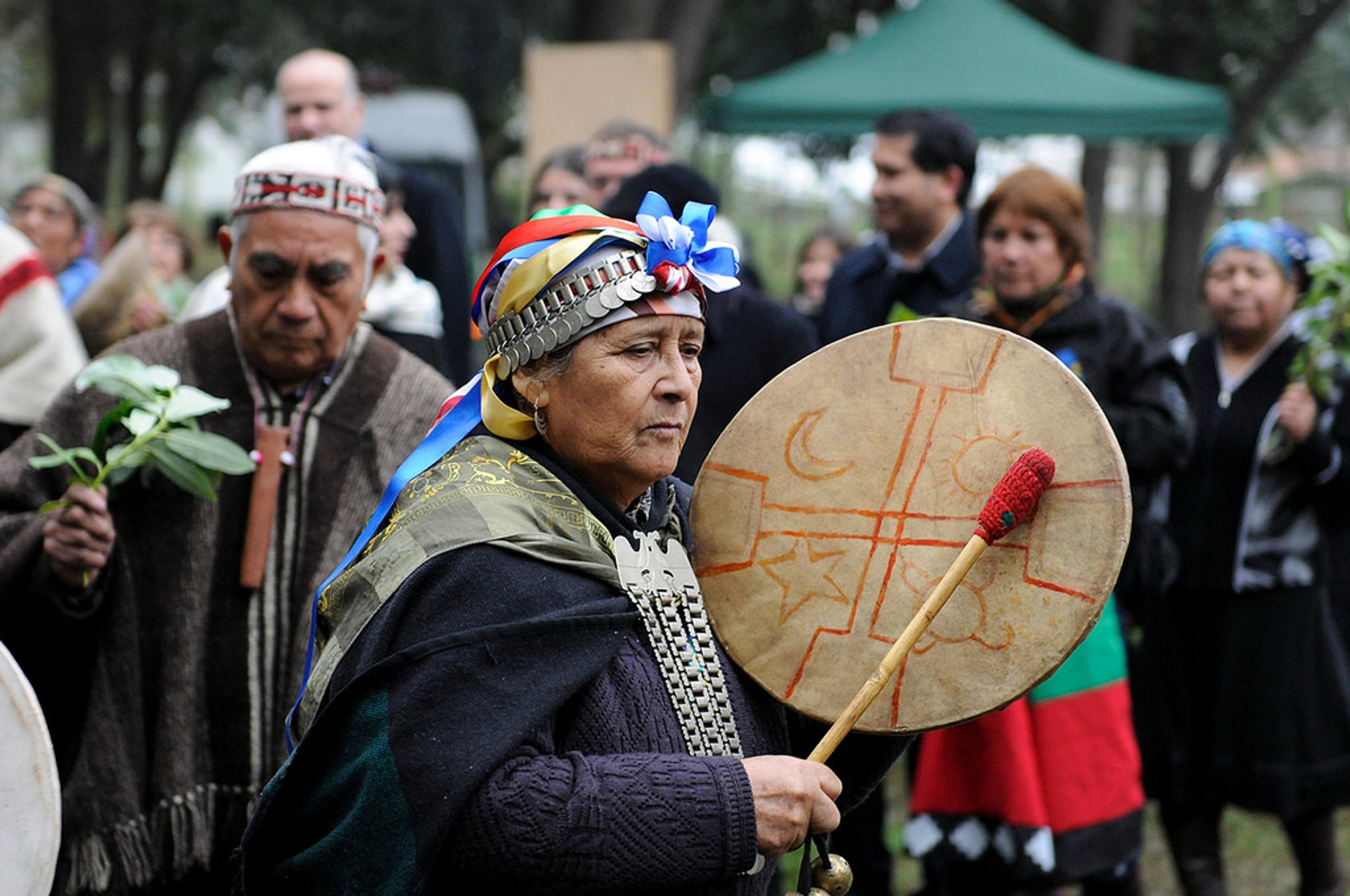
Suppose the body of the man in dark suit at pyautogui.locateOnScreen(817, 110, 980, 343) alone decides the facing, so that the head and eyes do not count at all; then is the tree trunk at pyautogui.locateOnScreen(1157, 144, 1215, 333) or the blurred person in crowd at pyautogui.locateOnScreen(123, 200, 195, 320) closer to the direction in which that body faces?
the blurred person in crowd

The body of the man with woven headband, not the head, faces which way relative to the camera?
toward the camera

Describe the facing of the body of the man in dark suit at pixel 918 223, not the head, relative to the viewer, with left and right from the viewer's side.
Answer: facing the viewer and to the left of the viewer

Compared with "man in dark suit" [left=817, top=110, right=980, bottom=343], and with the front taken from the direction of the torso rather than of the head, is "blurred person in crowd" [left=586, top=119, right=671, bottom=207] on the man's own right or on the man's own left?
on the man's own right

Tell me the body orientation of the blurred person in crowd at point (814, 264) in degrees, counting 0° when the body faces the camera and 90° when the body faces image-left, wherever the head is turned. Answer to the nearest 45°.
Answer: approximately 0°

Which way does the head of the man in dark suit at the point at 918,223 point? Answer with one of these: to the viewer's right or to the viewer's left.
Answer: to the viewer's left

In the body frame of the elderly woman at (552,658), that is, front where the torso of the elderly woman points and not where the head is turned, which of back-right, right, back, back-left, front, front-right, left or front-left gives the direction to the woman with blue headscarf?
left

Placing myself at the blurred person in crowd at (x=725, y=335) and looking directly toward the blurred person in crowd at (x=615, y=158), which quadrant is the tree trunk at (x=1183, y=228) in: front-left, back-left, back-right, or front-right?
front-right

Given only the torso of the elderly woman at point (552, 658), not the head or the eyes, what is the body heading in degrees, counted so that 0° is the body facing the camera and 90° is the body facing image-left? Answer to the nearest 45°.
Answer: approximately 315°

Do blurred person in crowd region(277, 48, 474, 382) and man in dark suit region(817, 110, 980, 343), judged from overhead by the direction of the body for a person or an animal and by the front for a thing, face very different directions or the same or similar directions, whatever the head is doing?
same or similar directions

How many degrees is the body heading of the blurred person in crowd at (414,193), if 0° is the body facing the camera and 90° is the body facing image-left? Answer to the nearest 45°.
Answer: approximately 45°

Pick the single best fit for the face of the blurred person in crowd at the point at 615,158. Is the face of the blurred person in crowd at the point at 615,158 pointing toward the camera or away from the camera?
toward the camera

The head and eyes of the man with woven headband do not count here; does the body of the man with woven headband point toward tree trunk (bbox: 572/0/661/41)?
no

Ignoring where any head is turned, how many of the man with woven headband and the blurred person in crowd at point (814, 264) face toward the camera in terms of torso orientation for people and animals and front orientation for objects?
2

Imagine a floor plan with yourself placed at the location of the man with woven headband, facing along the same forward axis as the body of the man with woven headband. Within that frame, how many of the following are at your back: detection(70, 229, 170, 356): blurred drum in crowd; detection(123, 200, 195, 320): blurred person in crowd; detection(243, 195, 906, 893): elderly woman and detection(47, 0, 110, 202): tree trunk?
3

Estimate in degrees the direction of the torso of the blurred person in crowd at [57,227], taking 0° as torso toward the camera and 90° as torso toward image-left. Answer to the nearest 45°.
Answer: approximately 45°

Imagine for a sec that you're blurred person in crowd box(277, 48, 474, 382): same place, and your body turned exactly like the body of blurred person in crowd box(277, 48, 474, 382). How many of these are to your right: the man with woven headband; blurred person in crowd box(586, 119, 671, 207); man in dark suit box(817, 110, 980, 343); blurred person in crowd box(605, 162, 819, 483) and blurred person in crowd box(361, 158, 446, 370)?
0
